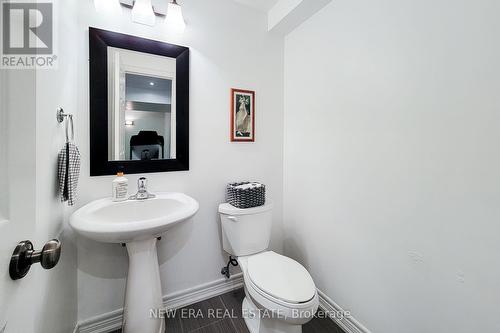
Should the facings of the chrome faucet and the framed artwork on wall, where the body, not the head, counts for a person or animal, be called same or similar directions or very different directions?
same or similar directions

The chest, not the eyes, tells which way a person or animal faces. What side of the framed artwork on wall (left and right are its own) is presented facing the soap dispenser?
right

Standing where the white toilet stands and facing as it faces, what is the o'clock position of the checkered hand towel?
The checkered hand towel is roughly at 4 o'clock from the white toilet.

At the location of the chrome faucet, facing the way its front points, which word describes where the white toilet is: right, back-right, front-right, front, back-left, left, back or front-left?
front-left

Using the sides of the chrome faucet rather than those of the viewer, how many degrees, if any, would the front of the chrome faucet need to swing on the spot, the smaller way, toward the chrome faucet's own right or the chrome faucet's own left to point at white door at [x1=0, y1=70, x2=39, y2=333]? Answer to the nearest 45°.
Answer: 0° — it already faces it

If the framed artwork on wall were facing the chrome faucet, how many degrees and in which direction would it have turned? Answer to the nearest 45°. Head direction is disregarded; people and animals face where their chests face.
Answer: approximately 90° to its right

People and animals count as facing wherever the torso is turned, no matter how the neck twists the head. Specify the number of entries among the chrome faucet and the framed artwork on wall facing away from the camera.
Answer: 0

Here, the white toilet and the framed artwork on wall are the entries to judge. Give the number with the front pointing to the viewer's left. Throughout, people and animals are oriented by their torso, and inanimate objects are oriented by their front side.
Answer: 0

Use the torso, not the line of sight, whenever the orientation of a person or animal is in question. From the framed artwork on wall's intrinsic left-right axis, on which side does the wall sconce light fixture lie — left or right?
on its right

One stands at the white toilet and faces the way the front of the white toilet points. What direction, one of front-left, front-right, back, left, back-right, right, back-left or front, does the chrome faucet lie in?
back-right

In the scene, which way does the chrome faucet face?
toward the camera

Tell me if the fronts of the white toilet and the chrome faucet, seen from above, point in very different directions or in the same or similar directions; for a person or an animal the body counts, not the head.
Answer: same or similar directions

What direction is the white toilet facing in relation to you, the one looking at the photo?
facing the viewer and to the right of the viewer
